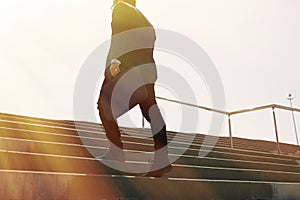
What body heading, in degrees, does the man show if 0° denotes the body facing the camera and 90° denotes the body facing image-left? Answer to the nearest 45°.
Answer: approximately 135°
